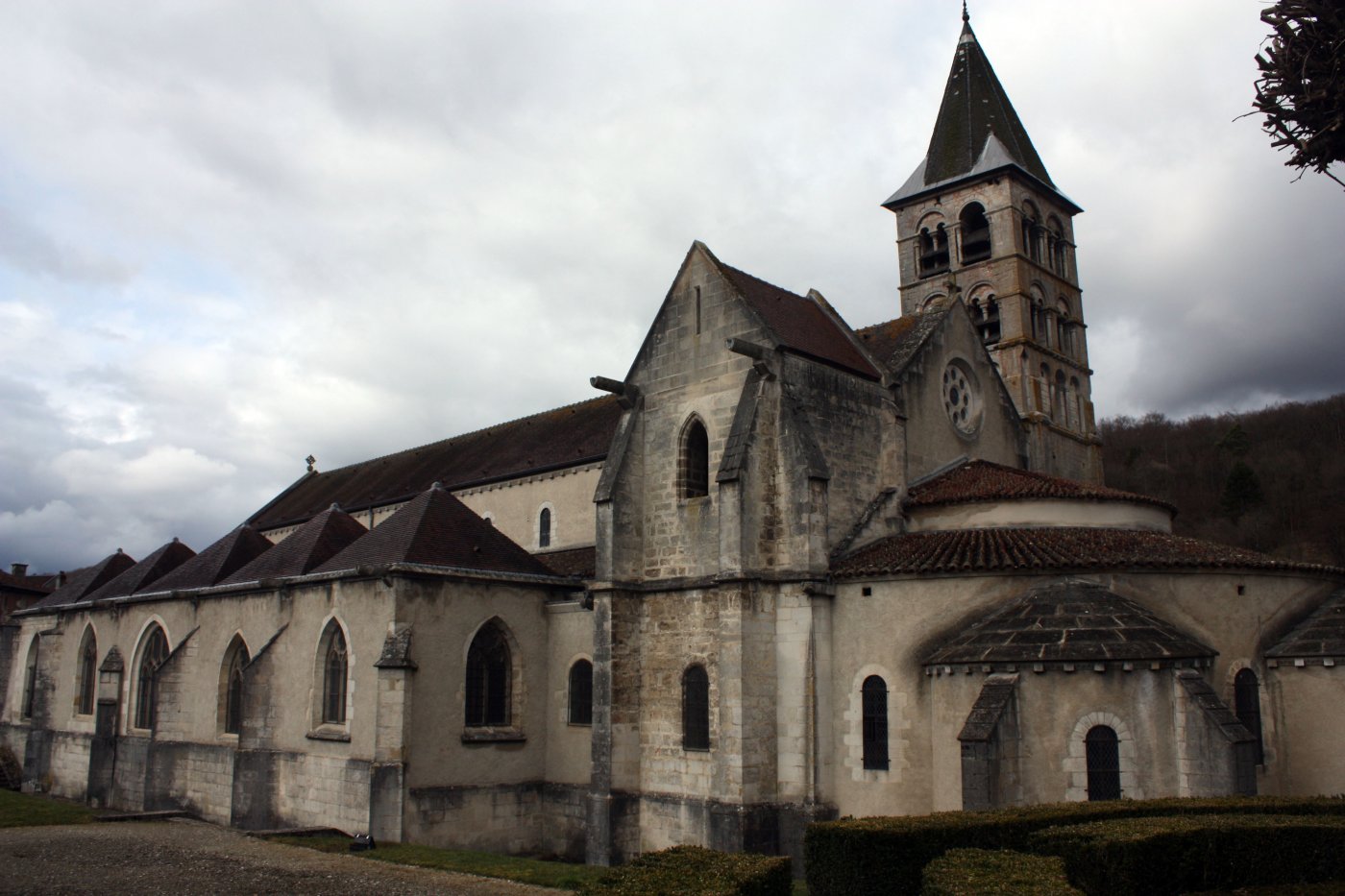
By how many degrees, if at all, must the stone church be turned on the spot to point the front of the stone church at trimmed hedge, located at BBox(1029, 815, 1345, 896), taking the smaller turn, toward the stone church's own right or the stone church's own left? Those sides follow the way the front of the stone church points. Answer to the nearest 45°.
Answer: approximately 135° to the stone church's own left

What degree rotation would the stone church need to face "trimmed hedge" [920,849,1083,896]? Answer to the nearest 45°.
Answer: approximately 135° to its left

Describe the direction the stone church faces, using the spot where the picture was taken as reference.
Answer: facing away from the viewer and to the left of the viewer
